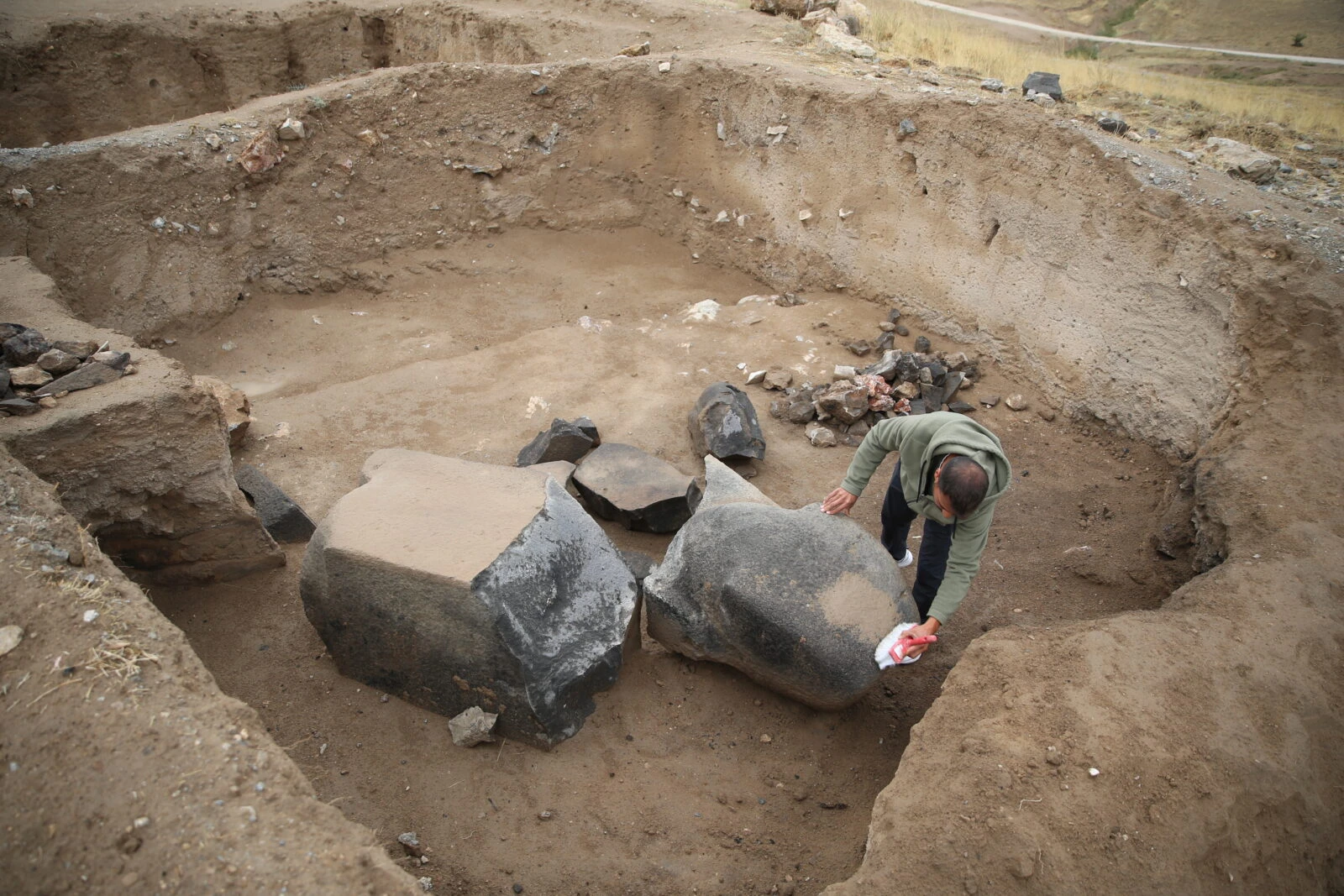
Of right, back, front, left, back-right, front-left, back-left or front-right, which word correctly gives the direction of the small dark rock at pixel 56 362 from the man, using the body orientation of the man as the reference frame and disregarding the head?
front-right

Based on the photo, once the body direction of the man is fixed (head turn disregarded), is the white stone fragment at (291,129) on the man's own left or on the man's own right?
on the man's own right

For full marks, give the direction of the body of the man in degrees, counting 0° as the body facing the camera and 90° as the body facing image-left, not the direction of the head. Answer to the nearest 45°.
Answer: approximately 45°

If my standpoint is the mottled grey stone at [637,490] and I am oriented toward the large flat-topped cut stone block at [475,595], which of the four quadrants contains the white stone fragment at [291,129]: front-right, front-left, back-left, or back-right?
back-right

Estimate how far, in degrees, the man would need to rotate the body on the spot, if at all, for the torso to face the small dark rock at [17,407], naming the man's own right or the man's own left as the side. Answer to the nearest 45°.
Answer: approximately 45° to the man's own right

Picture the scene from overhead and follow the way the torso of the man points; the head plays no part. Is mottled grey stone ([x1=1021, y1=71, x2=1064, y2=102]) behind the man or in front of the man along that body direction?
behind

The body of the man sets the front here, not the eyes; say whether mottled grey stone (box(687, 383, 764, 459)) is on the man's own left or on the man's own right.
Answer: on the man's own right

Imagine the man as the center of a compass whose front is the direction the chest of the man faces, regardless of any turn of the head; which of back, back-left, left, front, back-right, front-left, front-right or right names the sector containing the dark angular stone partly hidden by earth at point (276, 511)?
front-right
